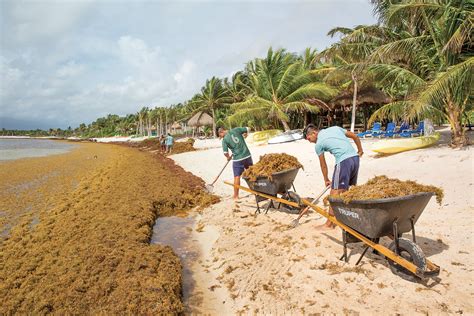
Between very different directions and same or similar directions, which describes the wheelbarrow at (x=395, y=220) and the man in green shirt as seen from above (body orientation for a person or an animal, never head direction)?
very different directions

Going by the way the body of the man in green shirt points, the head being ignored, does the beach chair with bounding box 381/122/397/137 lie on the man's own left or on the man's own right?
on the man's own right

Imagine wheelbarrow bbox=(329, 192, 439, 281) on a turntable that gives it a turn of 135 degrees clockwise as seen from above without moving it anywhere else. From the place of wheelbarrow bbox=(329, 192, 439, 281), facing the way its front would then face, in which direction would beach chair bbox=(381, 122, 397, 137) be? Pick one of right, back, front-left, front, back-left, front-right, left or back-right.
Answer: right

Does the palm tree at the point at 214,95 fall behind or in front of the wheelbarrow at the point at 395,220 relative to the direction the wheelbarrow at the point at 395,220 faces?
behind

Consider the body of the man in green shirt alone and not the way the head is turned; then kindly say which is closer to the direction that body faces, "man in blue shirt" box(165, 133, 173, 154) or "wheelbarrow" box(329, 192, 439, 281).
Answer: the man in blue shirt

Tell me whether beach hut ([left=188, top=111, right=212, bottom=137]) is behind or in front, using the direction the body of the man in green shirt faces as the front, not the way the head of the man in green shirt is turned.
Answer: in front

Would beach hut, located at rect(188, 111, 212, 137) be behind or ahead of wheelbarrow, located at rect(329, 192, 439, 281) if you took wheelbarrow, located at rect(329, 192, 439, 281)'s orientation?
behind

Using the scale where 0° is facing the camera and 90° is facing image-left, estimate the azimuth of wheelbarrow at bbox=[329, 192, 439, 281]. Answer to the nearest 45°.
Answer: approximately 315°

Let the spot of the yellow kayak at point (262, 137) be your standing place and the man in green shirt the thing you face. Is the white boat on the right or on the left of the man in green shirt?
left

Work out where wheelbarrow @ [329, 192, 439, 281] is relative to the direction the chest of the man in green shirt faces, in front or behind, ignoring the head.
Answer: behind

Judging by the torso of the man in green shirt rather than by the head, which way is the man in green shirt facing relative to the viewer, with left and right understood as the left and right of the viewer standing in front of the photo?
facing away from the viewer and to the left of the viewer

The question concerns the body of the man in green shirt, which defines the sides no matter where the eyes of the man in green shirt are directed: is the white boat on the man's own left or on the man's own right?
on the man's own right

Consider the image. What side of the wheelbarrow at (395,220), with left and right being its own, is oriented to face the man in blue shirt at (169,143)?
back

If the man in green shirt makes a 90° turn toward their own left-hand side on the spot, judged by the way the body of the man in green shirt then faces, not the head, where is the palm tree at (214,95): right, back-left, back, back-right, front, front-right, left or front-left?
back-right

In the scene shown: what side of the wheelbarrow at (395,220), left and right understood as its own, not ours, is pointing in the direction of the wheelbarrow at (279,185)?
back
